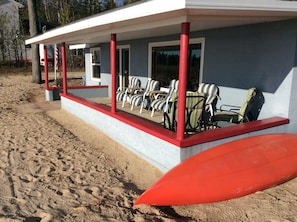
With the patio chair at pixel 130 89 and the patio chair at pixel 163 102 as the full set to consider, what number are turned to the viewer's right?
0

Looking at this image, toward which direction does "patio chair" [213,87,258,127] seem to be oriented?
to the viewer's left

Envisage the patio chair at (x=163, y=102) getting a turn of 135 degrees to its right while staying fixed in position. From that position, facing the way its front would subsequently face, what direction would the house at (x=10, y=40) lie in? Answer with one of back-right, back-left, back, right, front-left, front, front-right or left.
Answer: front-left

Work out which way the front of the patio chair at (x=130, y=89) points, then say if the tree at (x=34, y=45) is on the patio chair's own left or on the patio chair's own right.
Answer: on the patio chair's own right

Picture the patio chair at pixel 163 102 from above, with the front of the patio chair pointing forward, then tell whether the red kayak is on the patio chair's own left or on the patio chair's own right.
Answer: on the patio chair's own left

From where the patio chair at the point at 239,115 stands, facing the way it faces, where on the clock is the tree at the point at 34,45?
The tree is roughly at 1 o'clock from the patio chair.

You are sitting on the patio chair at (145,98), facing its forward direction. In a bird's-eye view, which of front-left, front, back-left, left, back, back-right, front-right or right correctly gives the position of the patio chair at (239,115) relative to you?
left

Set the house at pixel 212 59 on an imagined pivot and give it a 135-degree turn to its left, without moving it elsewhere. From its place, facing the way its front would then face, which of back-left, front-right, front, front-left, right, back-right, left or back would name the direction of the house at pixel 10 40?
back-left

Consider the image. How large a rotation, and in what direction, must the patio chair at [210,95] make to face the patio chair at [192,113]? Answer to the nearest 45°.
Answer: approximately 45° to its left

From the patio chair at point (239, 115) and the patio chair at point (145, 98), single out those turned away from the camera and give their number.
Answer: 0
